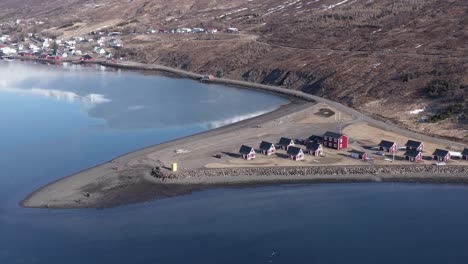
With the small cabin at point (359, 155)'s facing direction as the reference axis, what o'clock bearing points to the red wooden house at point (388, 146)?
The red wooden house is roughly at 9 o'clock from the small cabin.

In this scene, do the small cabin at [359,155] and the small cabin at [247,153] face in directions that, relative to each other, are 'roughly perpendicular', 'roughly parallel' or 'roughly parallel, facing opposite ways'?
roughly parallel

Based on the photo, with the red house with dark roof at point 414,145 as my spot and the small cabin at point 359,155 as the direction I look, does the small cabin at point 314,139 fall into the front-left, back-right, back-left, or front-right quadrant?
front-right

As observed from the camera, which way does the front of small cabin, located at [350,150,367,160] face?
facing the viewer and to the right of the viewer

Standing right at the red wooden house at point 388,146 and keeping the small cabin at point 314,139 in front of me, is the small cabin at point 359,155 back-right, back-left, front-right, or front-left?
front-left

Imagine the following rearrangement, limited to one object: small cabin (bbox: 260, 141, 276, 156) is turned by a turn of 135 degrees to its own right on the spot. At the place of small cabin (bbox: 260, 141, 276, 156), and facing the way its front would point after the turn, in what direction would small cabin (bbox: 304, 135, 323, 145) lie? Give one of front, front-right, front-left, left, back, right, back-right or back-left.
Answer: back-right

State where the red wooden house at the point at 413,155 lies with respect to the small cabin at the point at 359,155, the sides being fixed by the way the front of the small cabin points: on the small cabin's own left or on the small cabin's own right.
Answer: on the small cabin's own left

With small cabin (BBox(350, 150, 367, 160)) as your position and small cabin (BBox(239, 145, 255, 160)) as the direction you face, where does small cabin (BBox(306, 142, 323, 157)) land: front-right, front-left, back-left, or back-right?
front-right

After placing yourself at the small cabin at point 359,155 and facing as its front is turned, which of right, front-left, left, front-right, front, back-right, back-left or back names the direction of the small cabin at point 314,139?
back

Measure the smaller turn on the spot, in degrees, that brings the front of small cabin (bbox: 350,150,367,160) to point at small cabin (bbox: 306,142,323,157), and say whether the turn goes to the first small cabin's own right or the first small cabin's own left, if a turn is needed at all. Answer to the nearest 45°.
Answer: approximately 135° to the first small cabin's own right

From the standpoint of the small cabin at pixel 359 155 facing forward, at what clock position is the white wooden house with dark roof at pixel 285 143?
The white wooden house with dark roof is roughly at 5 o'clock from the small cabin.

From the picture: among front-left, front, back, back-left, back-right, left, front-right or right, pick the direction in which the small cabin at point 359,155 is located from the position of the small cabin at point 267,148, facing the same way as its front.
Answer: front-left

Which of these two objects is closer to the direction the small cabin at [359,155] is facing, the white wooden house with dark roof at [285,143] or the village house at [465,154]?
the village house

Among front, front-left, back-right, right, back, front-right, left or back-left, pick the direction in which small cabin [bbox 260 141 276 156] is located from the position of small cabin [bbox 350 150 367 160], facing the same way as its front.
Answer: back-right
